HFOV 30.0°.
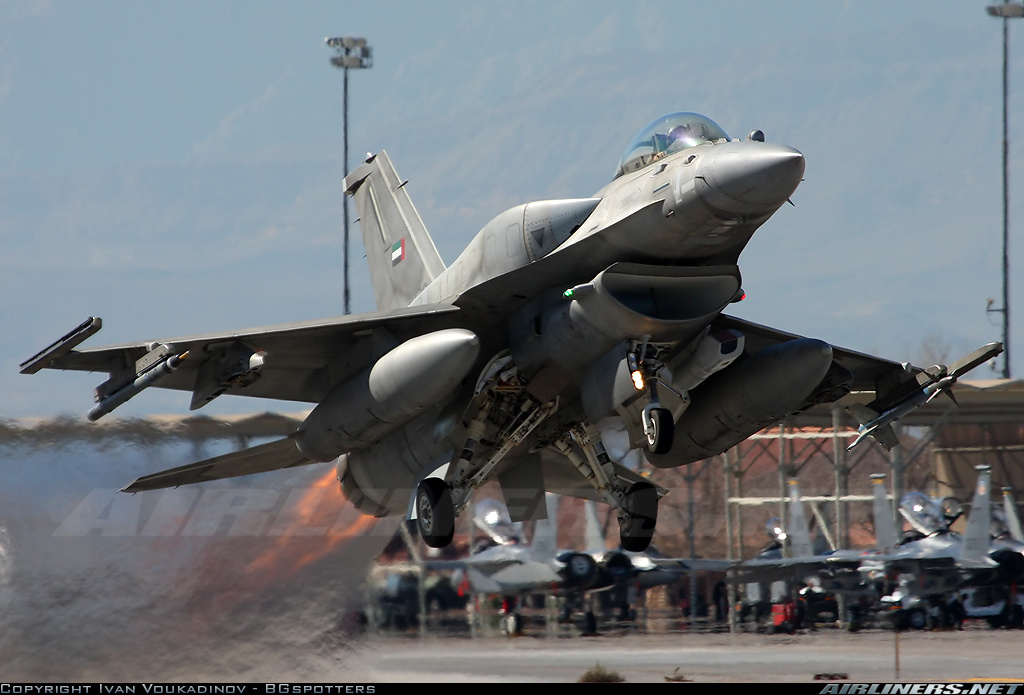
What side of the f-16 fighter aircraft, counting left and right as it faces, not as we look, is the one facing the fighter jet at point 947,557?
left

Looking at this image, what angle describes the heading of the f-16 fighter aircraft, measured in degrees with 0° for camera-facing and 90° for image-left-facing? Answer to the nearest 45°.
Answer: approximately 315°

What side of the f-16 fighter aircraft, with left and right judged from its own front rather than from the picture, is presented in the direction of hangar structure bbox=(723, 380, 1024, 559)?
left

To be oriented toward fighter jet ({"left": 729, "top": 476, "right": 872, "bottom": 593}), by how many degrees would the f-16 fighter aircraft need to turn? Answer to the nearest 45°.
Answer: approximately 90° to its left

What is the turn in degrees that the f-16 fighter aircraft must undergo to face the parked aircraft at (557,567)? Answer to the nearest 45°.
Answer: approximately 135° to its left
